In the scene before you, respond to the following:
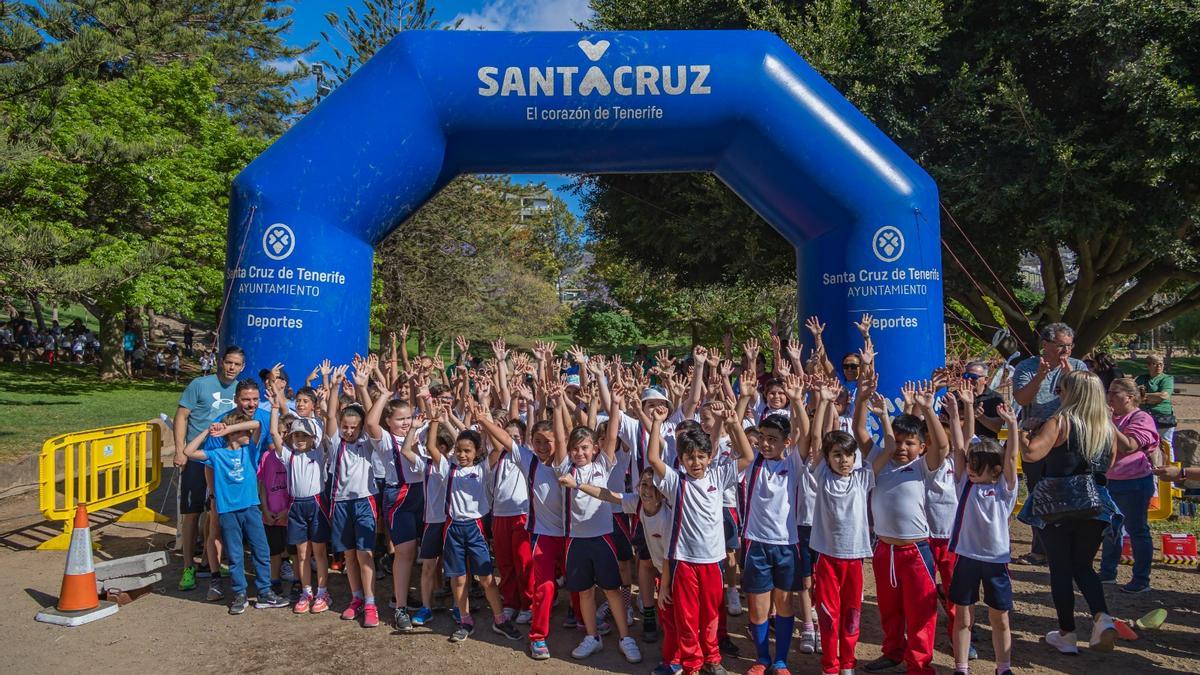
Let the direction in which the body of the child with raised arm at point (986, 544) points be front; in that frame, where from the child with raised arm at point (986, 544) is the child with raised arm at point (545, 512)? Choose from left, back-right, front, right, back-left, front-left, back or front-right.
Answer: right

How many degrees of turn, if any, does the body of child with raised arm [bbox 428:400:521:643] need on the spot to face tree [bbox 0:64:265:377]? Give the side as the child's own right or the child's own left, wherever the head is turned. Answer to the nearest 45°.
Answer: approximately 135° to the child's own right

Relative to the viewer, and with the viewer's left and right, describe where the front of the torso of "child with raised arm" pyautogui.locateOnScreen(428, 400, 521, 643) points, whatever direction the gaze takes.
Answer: facing the viewer

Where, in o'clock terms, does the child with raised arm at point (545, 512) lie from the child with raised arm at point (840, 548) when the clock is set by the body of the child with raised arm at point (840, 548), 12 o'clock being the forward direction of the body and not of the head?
the child with raised arm at point (545, 512) is roughly at 3 o'clock from the child with raised arm at point (840, 548).

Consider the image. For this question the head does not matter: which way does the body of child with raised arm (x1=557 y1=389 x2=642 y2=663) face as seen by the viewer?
toward the camera

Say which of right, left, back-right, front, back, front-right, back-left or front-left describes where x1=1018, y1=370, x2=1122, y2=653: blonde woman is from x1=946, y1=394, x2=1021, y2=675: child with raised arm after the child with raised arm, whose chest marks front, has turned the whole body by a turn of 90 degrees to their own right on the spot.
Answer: back-right

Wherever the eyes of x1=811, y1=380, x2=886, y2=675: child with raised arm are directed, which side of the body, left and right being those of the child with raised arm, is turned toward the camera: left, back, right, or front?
front

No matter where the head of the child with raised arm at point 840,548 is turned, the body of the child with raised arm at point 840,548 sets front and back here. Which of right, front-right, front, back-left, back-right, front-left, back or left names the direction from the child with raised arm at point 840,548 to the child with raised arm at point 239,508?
right

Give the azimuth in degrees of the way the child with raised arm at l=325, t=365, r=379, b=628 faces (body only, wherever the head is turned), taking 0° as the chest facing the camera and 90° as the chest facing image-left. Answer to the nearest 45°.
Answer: approximately 0°

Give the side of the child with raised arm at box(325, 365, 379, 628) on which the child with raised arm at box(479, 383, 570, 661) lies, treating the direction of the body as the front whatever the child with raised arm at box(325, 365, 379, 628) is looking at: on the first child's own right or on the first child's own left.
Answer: on the first child's own left

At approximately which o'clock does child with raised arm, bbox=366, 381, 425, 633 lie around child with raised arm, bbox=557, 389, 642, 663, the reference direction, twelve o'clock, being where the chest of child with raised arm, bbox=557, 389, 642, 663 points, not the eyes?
child with raised arm, bbox=366, 381, 425, 633 is roughly at 4 o'clock from child with raised arm, bbox=557, 389, 642, 663.
